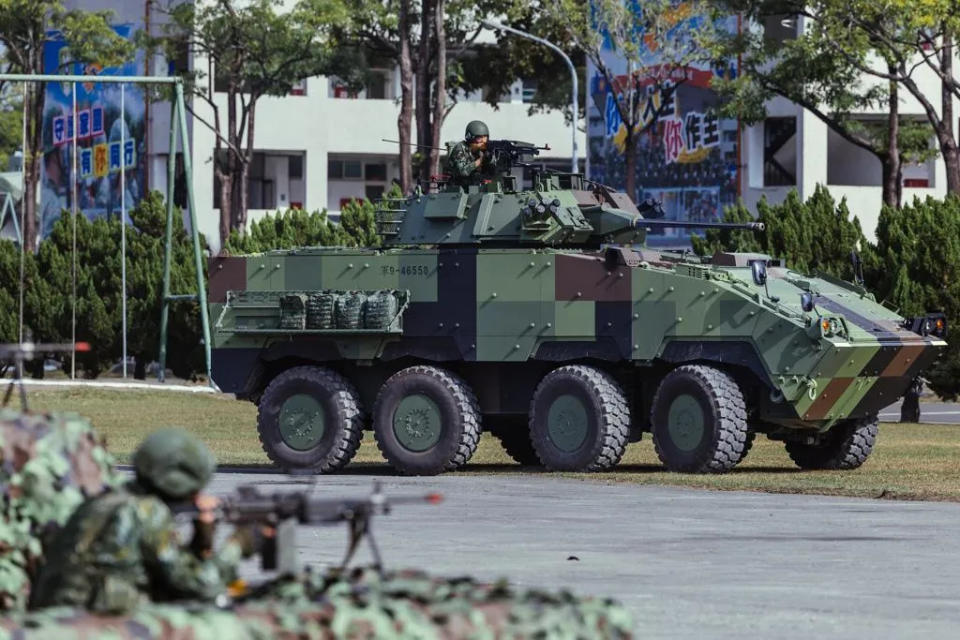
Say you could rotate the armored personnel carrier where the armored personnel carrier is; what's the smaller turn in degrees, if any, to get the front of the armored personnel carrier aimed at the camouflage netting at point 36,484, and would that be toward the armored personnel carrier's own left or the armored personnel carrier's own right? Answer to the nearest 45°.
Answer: approximately 45° to the armored personnel carrier's own right

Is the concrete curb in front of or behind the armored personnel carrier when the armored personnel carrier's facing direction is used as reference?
behind

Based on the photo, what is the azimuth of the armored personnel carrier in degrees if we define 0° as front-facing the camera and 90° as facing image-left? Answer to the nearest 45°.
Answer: approximately 315°

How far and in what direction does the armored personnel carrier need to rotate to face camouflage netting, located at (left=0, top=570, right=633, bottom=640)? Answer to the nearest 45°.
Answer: approximately 45° to its right
